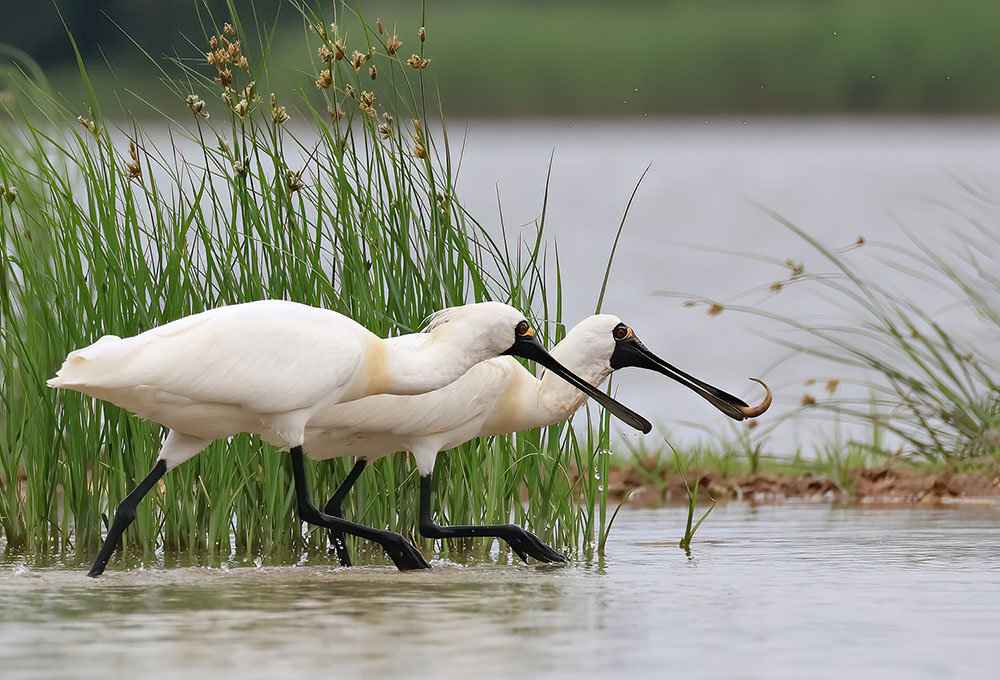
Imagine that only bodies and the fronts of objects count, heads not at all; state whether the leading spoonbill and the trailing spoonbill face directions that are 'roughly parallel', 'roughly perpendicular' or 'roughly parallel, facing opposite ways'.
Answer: roughly parallel

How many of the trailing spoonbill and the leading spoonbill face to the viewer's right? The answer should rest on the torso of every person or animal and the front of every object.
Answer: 2

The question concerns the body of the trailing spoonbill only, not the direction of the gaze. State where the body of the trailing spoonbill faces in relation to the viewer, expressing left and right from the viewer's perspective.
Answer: facing to the right of the viewer

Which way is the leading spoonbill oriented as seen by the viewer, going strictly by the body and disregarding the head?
to the viewer's right

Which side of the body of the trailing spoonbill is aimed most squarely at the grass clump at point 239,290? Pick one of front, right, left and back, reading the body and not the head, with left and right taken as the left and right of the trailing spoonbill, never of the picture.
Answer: left

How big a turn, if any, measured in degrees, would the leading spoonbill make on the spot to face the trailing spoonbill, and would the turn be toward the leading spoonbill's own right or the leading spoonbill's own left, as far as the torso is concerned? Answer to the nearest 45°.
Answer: approximately 135° to the leading spoonbill's own right
